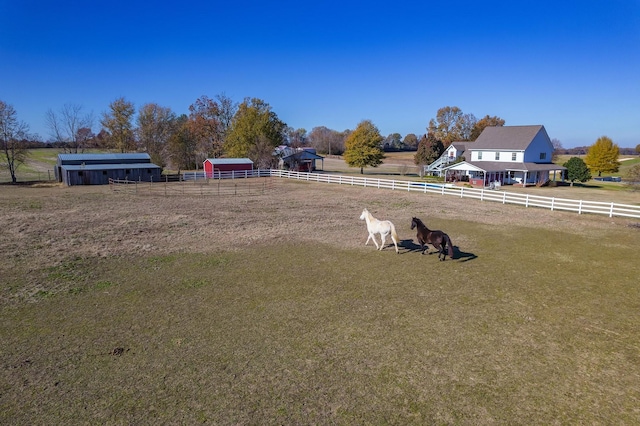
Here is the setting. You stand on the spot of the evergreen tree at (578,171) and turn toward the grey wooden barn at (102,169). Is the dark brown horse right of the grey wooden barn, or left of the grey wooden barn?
left

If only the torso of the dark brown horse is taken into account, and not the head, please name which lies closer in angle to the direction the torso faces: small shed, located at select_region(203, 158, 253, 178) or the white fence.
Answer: the small shed

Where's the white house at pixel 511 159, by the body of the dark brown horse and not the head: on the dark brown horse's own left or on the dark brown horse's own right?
on the dark brown horse's own right

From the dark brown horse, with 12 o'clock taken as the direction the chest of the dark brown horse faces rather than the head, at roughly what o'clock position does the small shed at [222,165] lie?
The small shed is roughly at 12 o'clock from the dark brown horse.

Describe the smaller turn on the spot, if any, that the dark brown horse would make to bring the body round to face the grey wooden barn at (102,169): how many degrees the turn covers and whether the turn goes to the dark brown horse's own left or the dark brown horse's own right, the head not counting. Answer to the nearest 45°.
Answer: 0° — it already faces it

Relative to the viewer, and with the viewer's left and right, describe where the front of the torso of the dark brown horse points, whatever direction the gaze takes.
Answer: facing away from the viewer and to the left of the viewer

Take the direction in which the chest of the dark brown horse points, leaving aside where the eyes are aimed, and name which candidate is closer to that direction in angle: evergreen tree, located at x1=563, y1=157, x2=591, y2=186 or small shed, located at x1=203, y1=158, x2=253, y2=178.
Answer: the small shed

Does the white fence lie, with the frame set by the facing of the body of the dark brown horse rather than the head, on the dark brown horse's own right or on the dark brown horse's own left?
on the dark brown horse's own right

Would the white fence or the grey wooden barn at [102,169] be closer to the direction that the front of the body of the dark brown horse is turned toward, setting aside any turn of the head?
the grey wooden barn

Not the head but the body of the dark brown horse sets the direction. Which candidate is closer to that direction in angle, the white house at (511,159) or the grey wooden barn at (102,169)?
the grey wooden barn
